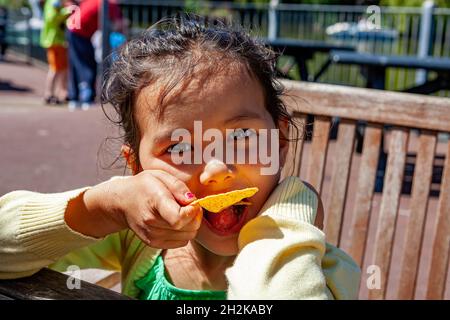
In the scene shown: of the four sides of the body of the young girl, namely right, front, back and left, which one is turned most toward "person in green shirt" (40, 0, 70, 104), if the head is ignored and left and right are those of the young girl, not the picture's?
back

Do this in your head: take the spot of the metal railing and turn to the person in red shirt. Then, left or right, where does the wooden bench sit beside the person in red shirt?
left

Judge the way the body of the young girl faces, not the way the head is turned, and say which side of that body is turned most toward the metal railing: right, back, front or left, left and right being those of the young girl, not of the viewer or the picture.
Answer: back

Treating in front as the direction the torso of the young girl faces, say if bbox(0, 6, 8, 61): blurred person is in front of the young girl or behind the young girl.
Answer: behind

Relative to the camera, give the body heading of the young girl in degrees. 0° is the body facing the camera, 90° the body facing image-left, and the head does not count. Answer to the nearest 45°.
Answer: approximately 0°

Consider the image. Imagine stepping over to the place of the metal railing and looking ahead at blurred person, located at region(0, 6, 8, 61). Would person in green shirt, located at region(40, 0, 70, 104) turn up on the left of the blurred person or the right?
left

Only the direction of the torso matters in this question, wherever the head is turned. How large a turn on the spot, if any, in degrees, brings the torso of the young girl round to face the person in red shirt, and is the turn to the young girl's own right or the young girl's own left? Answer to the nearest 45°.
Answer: approximately 180°
